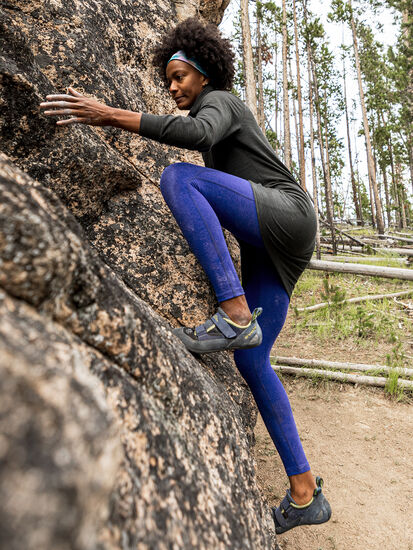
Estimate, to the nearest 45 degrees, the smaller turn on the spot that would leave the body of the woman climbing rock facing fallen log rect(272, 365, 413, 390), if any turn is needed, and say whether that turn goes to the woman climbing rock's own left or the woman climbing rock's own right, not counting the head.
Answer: approximately 135° to the woman climbing rock's own right

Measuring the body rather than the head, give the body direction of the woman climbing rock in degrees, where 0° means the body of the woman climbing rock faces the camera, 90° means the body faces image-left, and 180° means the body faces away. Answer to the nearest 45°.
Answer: approximately 90°

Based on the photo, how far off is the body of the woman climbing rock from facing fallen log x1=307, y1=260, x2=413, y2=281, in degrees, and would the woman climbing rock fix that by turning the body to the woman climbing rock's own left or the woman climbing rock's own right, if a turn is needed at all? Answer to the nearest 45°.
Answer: approximately 135° to the woman climbing rock's own right

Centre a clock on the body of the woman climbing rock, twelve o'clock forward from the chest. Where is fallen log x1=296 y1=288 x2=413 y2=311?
The fallen log is roughly at 4 o'clock from the woman climbing rock.

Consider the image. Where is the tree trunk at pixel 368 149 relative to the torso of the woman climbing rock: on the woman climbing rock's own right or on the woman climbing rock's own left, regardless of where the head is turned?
on the woman climbing rock's own right
